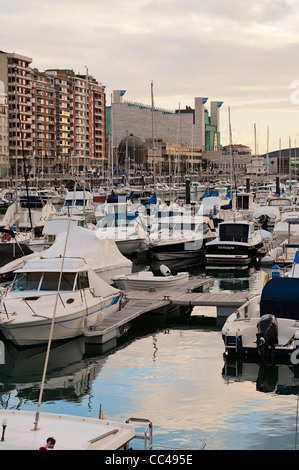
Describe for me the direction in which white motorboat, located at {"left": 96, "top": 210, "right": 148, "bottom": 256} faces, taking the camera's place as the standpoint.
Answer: facing the viewer and to the left of the viewer

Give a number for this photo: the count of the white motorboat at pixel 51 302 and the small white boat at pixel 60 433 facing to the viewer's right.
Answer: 1

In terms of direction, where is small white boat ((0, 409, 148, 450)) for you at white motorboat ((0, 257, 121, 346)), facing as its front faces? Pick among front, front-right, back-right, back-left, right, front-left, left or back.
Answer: front-left

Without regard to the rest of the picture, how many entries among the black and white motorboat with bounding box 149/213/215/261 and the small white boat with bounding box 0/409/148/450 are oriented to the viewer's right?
1

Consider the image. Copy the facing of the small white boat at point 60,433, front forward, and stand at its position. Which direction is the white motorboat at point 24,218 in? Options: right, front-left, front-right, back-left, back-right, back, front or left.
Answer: left

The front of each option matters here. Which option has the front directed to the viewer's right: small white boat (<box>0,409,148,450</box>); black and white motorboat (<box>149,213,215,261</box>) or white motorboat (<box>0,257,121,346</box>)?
the small white boat

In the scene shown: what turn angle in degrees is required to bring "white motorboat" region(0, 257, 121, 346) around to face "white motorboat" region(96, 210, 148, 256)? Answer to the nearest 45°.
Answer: approximately 135° to its right
